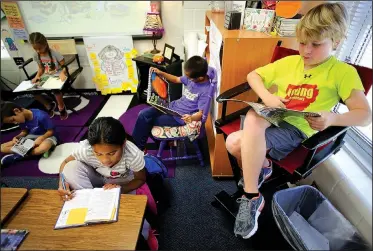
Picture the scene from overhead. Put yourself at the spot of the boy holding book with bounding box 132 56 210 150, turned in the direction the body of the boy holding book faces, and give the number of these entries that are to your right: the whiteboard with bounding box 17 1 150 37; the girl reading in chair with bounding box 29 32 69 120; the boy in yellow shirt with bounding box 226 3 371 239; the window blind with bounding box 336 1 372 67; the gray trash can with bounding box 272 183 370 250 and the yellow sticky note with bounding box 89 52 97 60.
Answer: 3

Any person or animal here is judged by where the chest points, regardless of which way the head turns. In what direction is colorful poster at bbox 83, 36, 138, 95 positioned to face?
toward the camera

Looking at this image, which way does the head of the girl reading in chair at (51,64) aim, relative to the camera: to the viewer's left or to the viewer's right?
to the viewer's left

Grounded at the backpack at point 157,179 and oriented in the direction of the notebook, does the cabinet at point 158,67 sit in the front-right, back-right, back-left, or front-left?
back-right

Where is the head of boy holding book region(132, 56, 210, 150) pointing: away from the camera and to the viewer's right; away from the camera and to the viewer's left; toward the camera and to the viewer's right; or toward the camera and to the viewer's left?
toward the camera and to the viewer's left

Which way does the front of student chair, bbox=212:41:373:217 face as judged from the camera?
facing the viewer and to the left of the viewer

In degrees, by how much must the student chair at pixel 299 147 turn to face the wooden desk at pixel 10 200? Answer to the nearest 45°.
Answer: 0° — it already faces it

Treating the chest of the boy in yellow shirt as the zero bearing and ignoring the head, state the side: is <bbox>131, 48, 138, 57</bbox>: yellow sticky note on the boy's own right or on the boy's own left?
on the boy's own right

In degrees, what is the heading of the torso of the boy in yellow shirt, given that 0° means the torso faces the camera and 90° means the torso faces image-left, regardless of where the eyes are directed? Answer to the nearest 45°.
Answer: approximately 45°

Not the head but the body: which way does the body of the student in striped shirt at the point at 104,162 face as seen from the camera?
toward the camera

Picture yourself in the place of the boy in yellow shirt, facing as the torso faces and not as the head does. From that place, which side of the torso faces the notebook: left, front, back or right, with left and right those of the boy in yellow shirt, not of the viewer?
front

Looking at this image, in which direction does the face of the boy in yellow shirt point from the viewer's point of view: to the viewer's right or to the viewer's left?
to the viewer's left

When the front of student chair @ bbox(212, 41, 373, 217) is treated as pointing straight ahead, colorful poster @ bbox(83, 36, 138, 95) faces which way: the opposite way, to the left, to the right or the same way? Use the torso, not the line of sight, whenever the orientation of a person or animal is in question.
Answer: to the left

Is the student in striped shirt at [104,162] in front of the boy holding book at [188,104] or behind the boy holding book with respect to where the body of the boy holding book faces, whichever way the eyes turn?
in front
